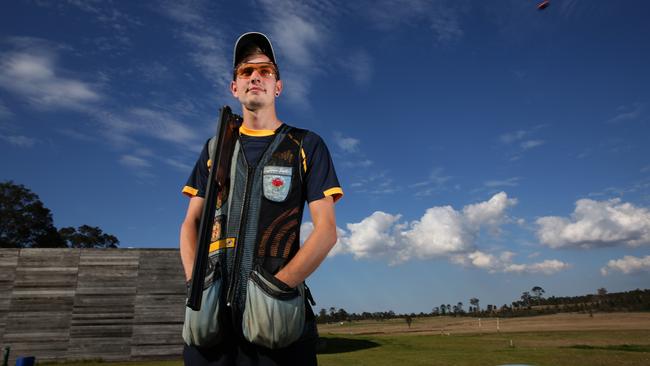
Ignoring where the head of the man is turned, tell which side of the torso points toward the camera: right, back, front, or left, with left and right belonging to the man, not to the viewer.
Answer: front

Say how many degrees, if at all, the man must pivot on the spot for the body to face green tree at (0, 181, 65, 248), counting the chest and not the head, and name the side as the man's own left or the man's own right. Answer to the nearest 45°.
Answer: approximately 135° to the man's own right
